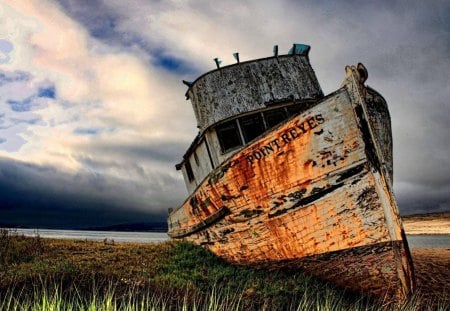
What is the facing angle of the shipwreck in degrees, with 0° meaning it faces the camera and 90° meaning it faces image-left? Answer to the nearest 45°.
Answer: approximately 315°
